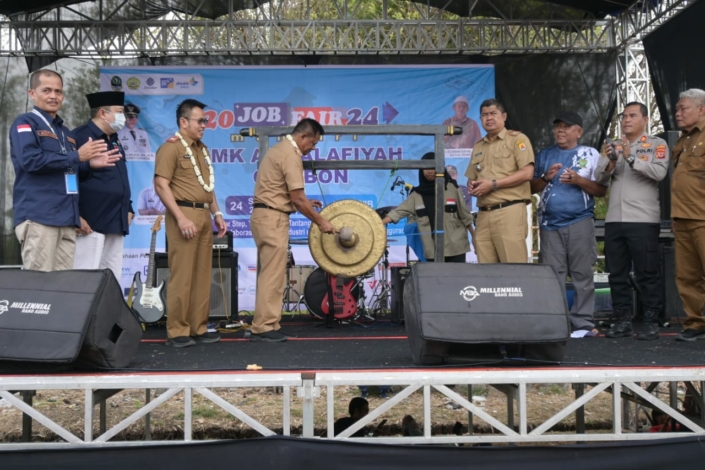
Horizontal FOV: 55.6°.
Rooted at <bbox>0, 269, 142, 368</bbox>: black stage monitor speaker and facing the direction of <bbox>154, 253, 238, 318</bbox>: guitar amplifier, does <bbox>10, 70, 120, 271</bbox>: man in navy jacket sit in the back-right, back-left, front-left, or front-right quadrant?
front-left

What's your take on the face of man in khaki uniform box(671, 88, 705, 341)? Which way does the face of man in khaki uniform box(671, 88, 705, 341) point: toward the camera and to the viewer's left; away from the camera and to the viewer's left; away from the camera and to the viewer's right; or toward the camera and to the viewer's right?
toward the camera and to the viewer's left

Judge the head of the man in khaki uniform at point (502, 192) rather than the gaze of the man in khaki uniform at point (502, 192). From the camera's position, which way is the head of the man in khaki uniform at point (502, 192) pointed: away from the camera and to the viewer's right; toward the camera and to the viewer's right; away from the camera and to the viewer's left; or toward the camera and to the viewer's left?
toward the camera and to the viewer's left

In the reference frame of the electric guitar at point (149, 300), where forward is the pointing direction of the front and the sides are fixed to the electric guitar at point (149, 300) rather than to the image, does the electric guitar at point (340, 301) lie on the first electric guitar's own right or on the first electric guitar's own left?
on the first electric guitar's own left

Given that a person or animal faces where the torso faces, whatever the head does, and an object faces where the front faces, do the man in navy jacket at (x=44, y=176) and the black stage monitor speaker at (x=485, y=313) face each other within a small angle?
no

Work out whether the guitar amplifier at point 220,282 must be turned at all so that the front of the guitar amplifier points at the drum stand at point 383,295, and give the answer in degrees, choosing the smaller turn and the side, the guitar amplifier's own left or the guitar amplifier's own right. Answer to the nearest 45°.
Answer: approximately 90° to the guitar amplifier's own left

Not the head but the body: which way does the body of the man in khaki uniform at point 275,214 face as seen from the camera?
to the viewer's right

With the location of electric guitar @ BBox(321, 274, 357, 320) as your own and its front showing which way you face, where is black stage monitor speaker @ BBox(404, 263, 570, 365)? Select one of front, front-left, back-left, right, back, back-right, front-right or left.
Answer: front

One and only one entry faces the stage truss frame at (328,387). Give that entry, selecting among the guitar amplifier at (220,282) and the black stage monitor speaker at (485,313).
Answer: the guitar amplifier

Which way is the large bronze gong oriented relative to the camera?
toward the camera

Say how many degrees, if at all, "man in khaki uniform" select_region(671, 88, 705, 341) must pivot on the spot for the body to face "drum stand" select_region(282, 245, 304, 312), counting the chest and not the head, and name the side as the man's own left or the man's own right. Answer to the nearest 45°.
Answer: approximately 45° to the man's own right

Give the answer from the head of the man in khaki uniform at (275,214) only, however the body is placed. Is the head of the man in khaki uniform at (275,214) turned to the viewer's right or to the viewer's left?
to the viewer's right

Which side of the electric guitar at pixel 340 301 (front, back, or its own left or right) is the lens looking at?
front

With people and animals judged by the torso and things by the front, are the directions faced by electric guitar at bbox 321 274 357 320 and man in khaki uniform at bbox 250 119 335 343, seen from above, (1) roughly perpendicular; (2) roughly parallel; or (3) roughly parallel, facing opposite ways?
roughly perpendicular

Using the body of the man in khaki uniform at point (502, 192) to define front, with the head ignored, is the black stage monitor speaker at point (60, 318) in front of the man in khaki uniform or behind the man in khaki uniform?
in front

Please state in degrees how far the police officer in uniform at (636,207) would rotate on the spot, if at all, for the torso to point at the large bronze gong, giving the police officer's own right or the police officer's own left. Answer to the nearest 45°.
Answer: approximately 45° to the police officer's own right

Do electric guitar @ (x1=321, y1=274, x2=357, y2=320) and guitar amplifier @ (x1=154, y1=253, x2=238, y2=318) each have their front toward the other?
no

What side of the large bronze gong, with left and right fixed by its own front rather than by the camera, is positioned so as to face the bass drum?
back

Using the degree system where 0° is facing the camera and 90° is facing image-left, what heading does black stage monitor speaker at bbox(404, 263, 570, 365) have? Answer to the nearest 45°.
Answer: approximately 180°

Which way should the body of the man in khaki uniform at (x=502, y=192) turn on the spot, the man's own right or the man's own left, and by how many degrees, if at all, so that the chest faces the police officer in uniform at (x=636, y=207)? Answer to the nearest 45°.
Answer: approximately 135° to the man's own left

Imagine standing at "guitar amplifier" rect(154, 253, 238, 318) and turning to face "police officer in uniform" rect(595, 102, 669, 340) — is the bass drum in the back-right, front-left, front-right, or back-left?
front-left
